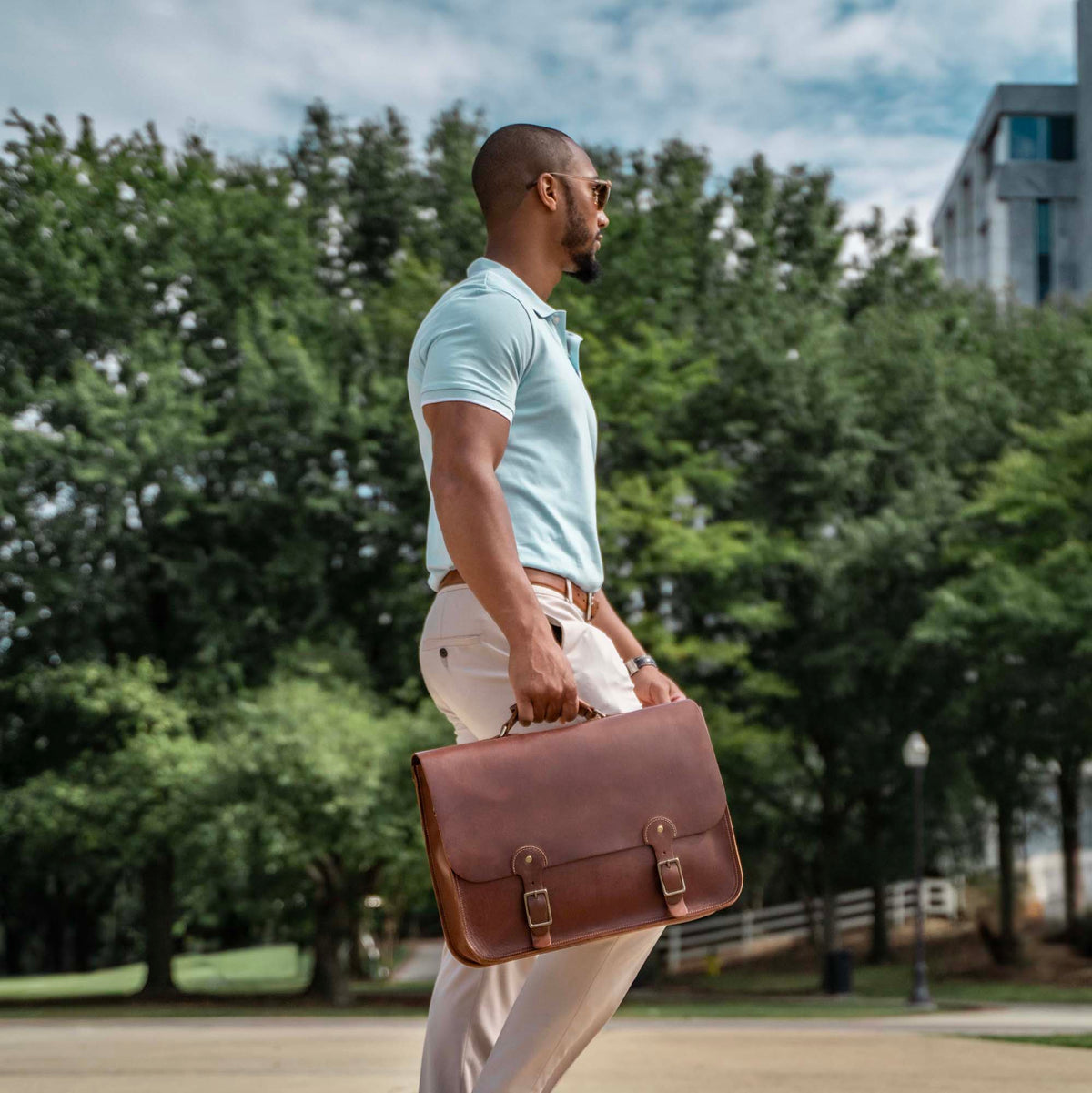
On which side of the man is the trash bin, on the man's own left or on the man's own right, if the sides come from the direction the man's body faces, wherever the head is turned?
on the man's own left

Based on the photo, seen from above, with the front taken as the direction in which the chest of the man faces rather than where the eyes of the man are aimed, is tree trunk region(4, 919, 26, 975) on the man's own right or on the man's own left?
on the man's own left

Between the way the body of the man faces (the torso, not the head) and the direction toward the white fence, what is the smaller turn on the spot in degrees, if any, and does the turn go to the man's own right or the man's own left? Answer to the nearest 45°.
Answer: approximately 90° to the man's own left

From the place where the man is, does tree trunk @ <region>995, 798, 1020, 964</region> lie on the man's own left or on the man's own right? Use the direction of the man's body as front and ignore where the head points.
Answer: on the man's own left

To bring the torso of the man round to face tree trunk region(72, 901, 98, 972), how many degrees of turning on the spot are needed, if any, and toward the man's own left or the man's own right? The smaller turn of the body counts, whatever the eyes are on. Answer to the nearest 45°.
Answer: approximately 90° to the man's own left

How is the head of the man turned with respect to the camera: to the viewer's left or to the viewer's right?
to the viewer's right

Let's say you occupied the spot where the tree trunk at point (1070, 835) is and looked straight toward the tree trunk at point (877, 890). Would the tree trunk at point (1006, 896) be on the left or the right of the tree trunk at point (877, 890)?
left

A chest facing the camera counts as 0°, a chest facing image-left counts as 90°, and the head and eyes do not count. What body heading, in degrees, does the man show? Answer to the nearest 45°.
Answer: approximately 270°

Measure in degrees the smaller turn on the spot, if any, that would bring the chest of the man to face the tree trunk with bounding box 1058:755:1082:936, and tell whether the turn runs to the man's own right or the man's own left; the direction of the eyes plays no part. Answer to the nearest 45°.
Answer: approximately 90° to the man's own left
